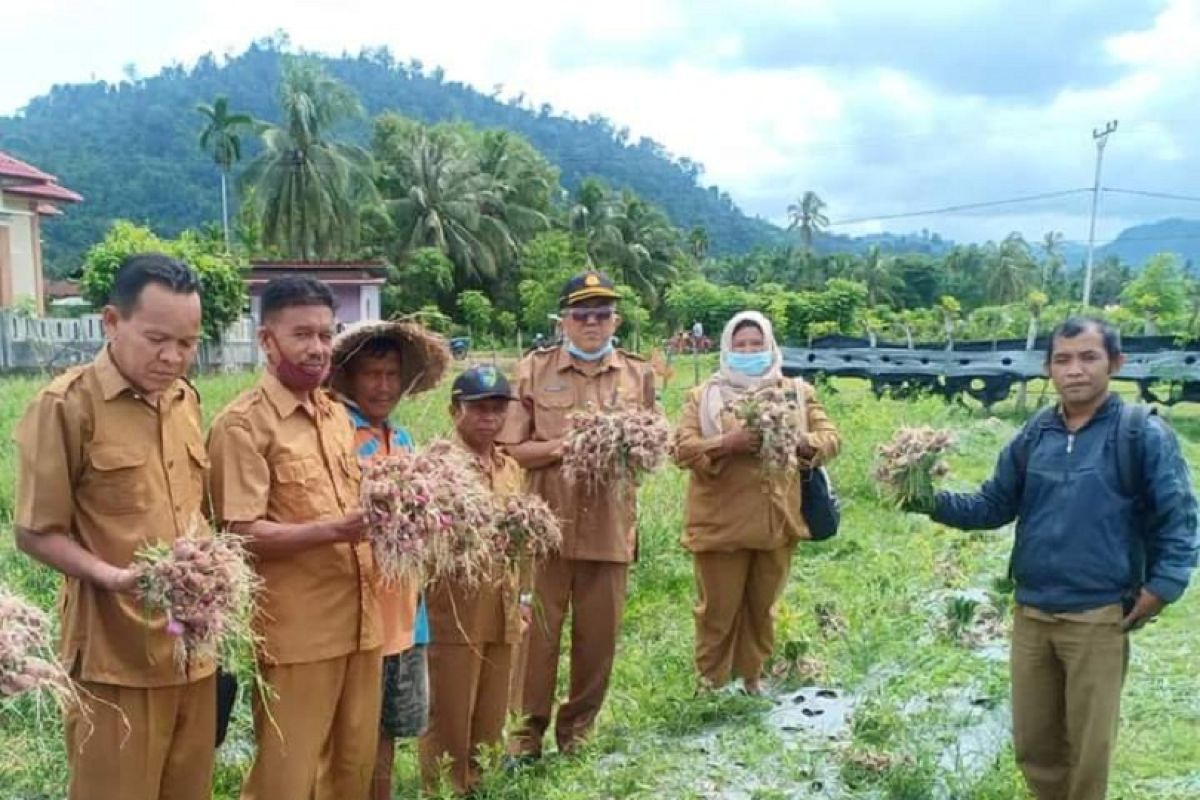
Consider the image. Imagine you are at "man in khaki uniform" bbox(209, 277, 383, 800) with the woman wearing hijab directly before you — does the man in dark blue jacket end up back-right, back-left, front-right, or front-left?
front-right

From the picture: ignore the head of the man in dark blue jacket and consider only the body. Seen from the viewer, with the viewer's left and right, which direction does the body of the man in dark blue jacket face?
facing the viewer and to the left of the viewer

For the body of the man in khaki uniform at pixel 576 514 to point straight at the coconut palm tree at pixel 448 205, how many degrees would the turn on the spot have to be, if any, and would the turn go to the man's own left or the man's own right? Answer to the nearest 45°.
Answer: approximately 180°

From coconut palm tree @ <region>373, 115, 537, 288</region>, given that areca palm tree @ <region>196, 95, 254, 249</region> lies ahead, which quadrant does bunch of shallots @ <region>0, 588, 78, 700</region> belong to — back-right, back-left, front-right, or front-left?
back-left

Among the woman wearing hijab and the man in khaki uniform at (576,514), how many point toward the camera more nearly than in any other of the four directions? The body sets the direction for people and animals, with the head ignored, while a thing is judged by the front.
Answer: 2

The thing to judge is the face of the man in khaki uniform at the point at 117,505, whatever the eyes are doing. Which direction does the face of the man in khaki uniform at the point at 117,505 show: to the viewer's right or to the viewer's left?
to the viewer's right

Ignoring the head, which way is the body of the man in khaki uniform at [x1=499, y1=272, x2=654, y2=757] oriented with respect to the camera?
toward the camera

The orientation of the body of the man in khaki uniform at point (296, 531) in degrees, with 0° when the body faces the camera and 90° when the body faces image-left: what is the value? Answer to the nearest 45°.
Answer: approximately 315°

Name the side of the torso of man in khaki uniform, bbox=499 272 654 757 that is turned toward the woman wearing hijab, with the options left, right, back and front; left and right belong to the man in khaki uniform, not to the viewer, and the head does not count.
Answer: left

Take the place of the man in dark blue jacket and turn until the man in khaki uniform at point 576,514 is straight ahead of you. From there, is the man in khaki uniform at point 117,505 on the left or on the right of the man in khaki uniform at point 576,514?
left

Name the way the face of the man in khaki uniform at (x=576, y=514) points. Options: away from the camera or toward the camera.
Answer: toward the camera

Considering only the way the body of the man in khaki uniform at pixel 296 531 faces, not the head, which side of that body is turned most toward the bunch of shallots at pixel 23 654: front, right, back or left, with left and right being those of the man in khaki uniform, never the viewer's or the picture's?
right

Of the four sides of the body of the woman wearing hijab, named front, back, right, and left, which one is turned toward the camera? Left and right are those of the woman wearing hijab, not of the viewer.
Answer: front
